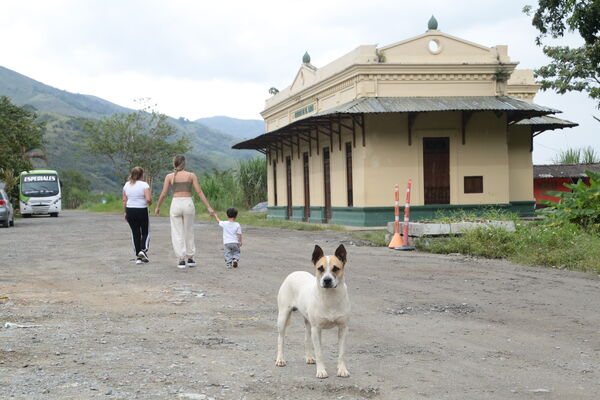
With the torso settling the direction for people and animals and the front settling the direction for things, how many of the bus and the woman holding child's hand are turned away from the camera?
1

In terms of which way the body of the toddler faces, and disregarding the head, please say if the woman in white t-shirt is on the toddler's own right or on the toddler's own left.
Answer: on the toddler's own left

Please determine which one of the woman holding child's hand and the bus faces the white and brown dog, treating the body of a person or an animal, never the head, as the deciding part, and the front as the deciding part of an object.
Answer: the bus

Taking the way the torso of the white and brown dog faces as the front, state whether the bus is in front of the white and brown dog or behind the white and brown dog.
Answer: behind

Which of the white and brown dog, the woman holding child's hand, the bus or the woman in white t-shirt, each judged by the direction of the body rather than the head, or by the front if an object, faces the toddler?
the bus

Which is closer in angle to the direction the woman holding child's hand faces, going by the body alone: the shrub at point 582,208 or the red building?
the red building

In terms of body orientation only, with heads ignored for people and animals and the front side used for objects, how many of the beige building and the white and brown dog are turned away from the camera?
0

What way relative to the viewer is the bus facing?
toward the camera

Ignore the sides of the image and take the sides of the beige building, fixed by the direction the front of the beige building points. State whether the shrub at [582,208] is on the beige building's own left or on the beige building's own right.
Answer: on the beige building's own left

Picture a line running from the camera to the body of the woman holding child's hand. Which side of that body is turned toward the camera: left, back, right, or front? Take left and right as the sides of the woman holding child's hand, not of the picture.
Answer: back

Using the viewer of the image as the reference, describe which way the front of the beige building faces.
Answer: facing the viewer and to the left of the viewer

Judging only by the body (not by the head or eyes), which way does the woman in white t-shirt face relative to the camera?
away from the camera

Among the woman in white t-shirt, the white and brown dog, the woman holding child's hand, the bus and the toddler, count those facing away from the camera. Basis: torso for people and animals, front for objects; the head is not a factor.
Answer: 3

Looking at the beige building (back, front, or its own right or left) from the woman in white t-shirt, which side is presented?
front

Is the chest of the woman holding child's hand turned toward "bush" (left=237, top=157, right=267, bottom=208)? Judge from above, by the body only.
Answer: yes

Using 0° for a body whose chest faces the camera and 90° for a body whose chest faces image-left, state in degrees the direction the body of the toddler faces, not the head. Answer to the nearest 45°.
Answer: approximately 180°

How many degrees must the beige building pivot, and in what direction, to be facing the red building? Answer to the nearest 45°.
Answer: approximately 180°

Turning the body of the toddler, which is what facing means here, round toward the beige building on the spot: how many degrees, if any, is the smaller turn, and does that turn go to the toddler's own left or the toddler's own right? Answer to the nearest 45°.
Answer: approximately 45° to the toddler's own right
